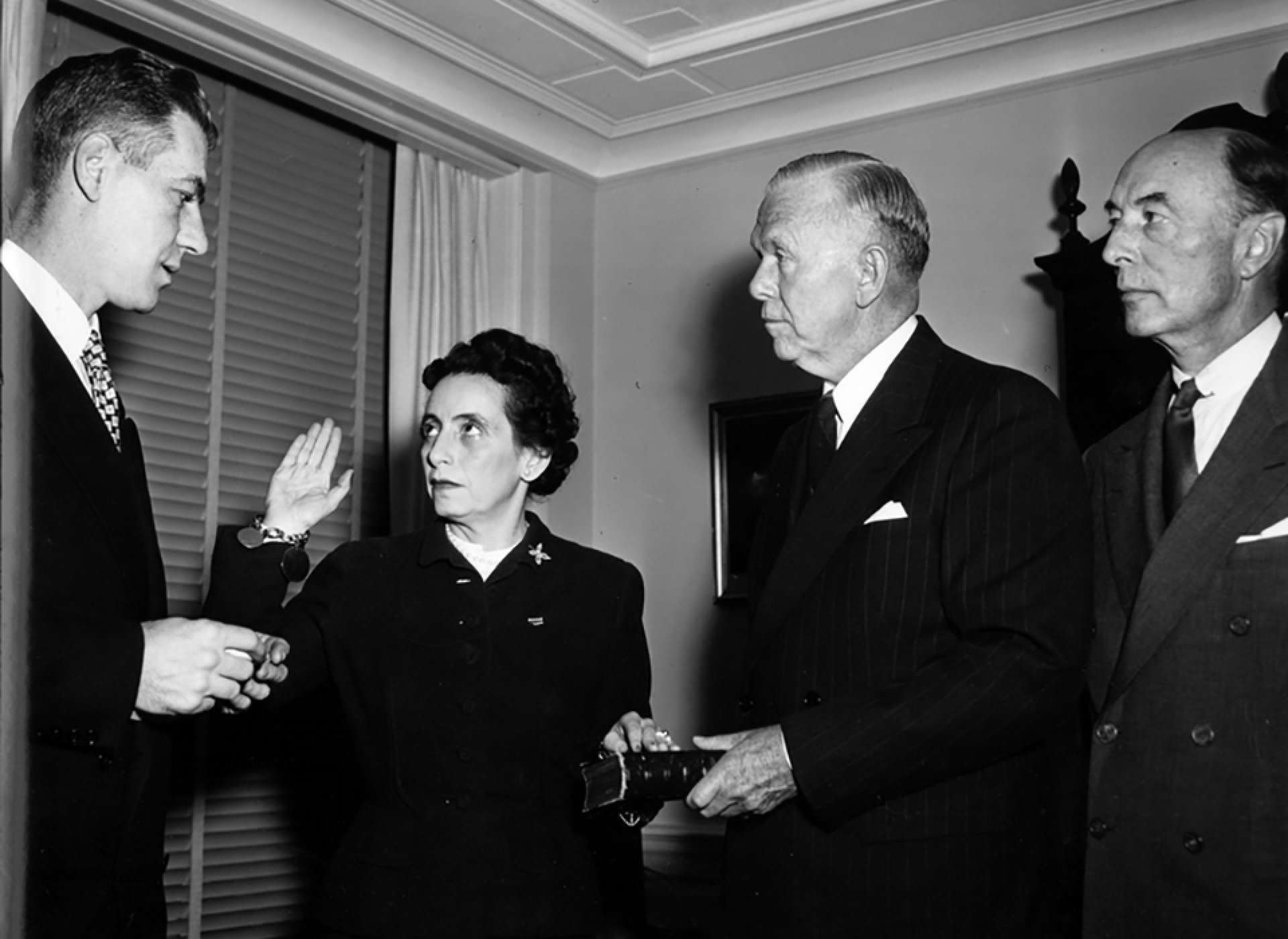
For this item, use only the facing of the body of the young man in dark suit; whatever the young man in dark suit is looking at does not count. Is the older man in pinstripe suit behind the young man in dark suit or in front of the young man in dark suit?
in front

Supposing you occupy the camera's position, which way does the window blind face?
facing the viewer and to the right of the viewer

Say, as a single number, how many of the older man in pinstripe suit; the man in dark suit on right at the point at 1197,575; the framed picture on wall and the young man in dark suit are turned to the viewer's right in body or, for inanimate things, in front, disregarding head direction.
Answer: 1

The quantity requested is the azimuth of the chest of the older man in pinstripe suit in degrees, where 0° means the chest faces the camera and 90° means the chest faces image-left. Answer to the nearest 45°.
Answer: approximately 45°

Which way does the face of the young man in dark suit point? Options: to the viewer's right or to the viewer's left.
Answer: to the viewer's right

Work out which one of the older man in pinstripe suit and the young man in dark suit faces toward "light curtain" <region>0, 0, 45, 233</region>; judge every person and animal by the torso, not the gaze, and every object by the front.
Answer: the older man in pinstripe suit

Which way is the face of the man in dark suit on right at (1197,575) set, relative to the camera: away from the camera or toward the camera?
toward the camera

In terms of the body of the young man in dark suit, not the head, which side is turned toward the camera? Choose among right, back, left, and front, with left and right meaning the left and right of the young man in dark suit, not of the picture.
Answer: right

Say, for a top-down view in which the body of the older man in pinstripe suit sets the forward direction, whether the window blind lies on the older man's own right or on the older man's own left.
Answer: on the older man's own right

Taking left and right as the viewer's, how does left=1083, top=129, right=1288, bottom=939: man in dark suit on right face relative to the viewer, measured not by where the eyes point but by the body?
facing the viewer and to the left of the viewer

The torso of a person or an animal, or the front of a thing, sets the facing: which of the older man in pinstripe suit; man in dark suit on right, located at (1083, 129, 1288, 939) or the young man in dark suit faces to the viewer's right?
the young man in dark suit

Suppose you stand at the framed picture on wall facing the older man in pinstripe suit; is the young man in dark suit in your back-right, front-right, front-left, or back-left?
front-right

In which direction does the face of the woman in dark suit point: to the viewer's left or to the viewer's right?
to the viewer's left

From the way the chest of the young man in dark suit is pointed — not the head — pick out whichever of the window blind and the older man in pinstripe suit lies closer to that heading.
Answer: the older man in pinstripe suit

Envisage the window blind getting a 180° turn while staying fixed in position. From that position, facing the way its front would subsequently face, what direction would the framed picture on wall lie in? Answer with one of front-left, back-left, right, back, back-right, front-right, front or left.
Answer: back-right

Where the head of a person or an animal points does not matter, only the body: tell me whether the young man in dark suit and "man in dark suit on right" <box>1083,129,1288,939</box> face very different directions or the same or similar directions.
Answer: very different directions

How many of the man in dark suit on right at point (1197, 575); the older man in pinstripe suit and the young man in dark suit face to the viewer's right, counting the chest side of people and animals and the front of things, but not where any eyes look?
1

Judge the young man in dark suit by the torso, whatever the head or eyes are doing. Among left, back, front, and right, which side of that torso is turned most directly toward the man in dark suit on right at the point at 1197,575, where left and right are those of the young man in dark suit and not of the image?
front
